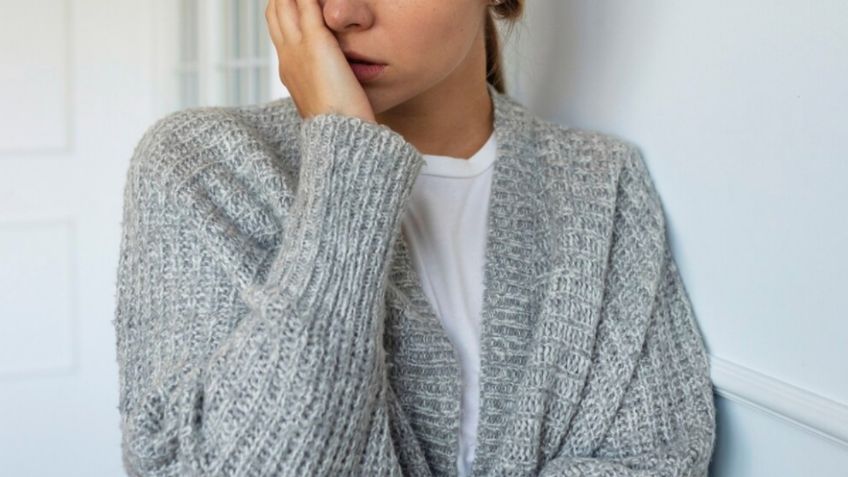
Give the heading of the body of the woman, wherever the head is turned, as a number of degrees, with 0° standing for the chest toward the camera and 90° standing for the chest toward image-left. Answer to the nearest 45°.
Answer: approximately 0°

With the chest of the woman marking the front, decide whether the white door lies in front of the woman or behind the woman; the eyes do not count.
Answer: behind
